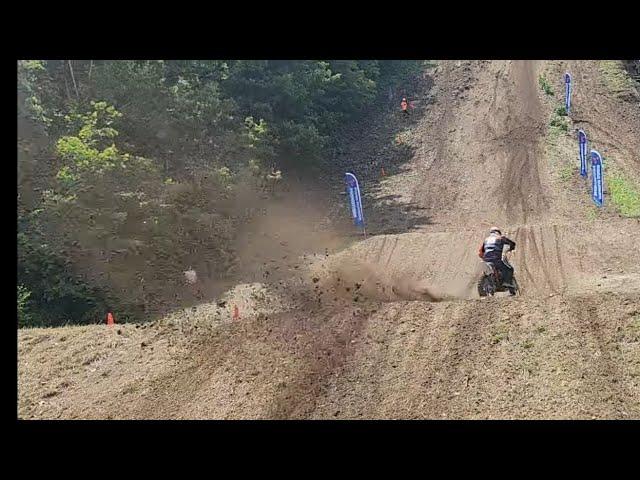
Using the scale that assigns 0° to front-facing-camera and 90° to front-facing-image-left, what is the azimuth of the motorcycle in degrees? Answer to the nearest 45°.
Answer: approximately 225°

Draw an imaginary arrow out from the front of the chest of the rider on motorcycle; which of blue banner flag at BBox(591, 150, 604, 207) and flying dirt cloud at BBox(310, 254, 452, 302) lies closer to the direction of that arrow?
the blue banner flag

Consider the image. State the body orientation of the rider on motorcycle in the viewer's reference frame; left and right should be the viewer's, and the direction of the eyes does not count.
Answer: facing away from the viewer and to the right of the viewer

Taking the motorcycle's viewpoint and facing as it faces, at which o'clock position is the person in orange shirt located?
The person in orange shirt is roughly at 10 o'clock from the motorcycle.
